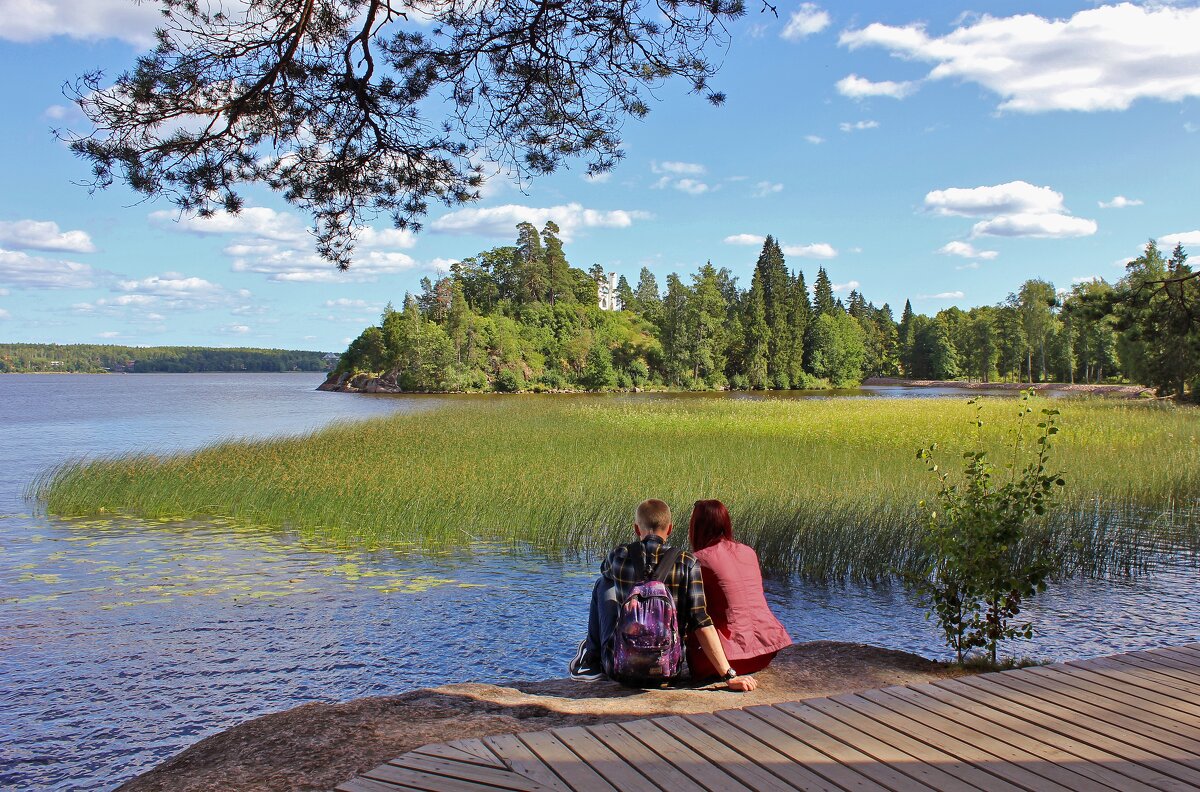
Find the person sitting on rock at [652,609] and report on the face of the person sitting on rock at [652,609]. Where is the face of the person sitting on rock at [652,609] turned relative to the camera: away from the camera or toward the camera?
away from the camera

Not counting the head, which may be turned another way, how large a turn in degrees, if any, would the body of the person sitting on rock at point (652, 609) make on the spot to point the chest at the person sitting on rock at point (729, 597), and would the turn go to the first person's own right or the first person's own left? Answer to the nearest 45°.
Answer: approximately 45° to the first person's own right

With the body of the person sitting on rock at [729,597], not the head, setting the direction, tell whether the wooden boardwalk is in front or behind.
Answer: behind

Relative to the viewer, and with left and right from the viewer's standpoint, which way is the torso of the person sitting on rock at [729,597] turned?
facing away from the viewer and to the left of the viewer

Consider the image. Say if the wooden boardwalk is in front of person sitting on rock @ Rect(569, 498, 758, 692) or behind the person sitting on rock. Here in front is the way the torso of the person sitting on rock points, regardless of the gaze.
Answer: behind

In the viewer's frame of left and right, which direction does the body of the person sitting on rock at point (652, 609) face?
facing away from the viewer
